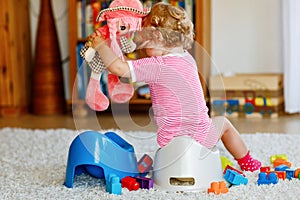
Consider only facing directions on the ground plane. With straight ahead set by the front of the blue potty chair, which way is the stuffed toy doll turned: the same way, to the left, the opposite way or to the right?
to the right

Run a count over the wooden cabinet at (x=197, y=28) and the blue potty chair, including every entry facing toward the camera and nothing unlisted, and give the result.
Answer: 1

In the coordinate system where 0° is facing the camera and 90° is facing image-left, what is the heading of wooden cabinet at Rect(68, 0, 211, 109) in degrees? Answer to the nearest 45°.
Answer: approximately 0°

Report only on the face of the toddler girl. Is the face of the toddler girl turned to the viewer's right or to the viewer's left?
to the viewer's left

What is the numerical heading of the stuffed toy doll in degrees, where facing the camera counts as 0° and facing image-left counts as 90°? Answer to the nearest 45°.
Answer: approximately 315°

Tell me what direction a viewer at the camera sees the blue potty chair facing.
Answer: facing away from the viewer and to the right of the viewer

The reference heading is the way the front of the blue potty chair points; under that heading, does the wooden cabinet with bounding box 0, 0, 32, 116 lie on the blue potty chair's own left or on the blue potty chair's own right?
on the blue potty chair's own left
